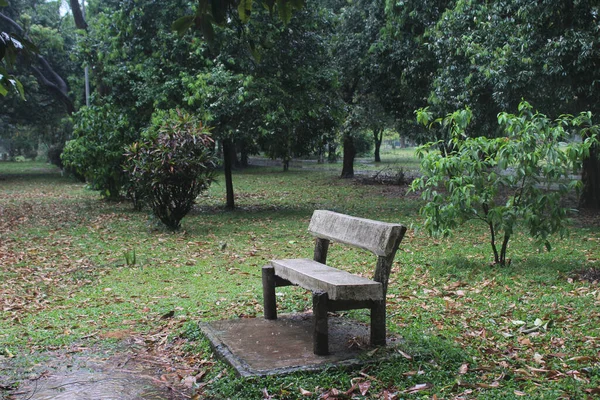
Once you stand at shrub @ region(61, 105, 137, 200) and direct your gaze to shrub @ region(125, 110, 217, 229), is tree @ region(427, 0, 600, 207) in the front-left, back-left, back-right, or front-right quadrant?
front-left

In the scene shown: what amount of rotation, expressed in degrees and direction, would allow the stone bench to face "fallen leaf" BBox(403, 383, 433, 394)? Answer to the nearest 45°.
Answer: approximately 90° to its left

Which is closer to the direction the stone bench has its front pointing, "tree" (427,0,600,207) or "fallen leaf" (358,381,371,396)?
the fallen leaf

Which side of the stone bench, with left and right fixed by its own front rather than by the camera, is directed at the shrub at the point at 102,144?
right

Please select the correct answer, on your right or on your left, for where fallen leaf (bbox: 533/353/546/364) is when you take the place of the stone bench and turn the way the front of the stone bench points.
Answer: on your left

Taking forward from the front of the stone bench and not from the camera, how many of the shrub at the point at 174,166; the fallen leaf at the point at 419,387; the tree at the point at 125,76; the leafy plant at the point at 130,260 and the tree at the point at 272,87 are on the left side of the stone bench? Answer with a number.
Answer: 1

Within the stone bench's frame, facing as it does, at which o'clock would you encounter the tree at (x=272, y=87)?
The tree is roughly at 4 o'clock from the stone bench.

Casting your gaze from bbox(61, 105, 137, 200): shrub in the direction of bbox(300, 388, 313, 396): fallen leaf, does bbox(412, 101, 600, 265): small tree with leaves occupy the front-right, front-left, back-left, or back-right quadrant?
front-left

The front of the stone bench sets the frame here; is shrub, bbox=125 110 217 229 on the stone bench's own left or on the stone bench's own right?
on the stone bench's own right

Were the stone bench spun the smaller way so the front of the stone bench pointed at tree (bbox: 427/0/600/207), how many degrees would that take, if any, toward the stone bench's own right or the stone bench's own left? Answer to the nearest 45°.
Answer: approximately 180°

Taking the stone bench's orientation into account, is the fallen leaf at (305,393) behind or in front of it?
in front

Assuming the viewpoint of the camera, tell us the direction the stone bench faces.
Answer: facing the viewer and to the left of the viewer

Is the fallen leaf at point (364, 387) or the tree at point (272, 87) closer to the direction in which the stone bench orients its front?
the fallen leaf

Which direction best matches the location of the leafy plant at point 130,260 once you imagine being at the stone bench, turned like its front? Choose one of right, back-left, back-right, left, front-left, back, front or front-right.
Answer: right

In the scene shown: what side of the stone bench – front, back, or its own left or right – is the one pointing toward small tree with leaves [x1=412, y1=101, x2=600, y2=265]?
back
